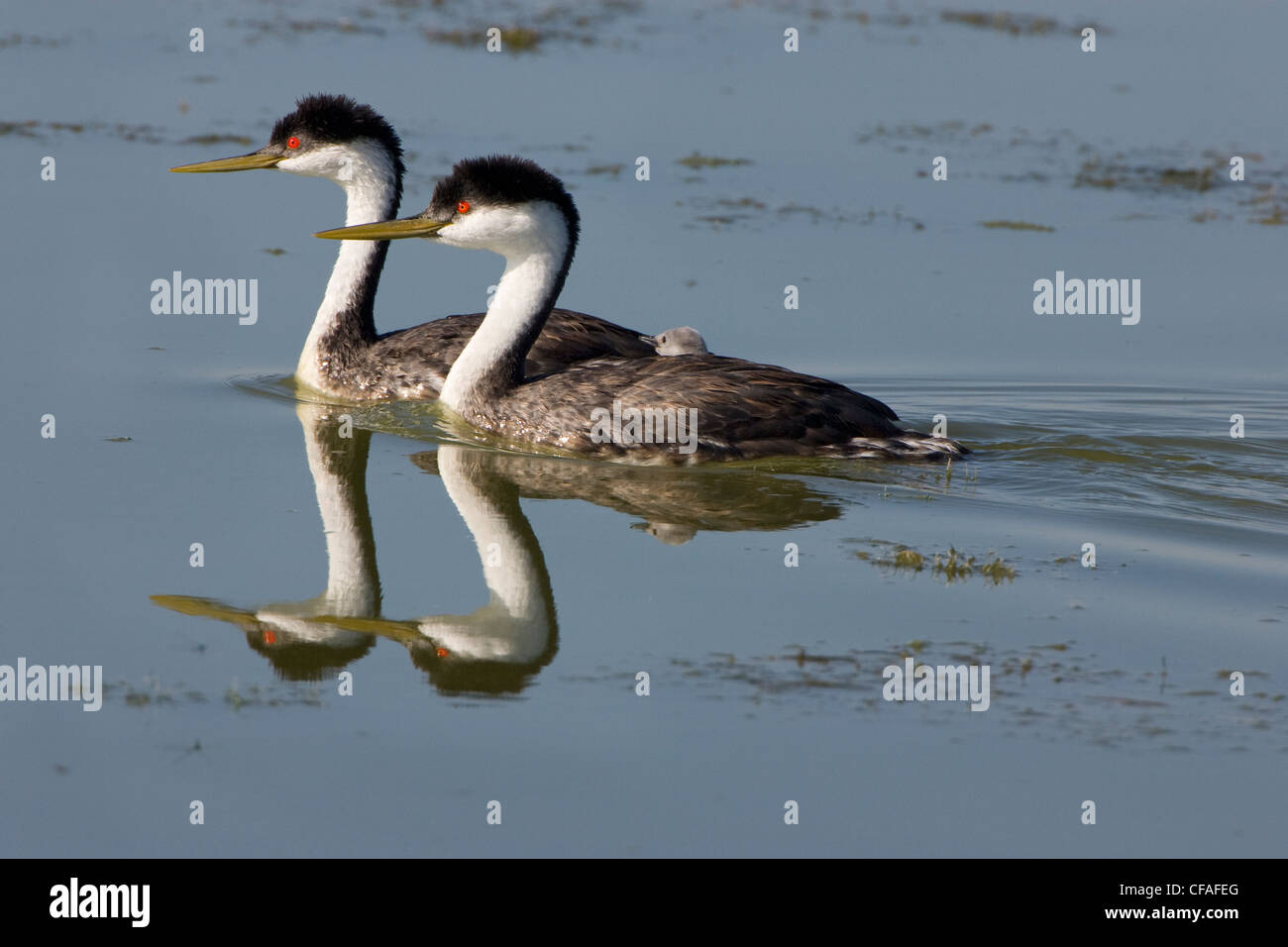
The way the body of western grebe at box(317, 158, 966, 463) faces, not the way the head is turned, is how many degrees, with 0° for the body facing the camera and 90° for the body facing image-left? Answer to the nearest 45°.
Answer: approximately 90°

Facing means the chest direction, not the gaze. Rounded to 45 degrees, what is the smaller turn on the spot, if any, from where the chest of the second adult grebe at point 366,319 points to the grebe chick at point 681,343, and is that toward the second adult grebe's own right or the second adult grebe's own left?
approximately 180°

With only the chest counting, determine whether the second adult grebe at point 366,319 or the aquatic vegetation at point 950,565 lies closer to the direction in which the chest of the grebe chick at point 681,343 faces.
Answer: the second adult grebe

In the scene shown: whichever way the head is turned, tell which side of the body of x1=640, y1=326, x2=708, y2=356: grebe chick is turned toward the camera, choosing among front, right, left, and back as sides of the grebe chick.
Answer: left

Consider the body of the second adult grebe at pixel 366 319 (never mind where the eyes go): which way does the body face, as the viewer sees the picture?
to the viewer's left

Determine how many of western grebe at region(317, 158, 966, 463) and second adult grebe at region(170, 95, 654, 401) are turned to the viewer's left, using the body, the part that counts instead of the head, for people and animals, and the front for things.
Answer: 2

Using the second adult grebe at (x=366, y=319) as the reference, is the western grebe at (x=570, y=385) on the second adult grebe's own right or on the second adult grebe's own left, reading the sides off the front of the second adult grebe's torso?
on the second adult grebe's own left
